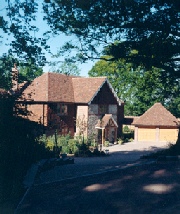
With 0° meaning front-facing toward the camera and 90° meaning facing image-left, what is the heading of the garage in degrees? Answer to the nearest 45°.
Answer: approximately 0°

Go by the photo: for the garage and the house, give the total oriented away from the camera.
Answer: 0

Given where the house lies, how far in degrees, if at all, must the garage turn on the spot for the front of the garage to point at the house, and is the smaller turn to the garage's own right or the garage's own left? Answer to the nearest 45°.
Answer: approximately 45° to the garage's own right

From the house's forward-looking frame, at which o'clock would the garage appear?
The garage is roughly at 10 o'clock from the house.

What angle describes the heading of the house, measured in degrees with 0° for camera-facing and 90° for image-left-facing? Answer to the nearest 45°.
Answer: approximately 315°
